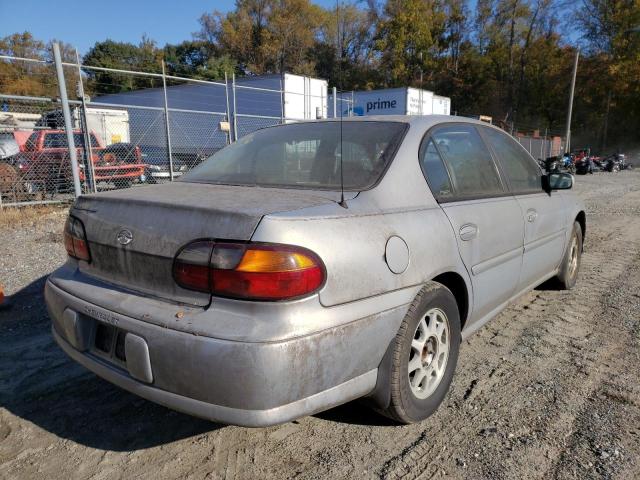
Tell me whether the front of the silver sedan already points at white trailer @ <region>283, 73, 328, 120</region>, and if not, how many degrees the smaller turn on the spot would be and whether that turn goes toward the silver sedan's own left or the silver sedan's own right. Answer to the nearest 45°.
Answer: approximately 45° to the silver sedan's own left

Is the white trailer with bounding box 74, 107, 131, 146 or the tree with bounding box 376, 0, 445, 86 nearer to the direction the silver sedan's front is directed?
the tree

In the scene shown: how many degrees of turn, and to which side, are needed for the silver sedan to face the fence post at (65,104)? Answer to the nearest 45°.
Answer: approximately 90° to its left

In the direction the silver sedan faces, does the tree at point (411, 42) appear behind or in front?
in front

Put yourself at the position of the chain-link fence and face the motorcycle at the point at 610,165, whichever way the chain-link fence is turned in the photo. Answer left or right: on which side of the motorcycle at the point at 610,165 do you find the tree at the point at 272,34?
left

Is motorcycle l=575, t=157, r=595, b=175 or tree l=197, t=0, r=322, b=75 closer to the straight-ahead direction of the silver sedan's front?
the motorcycle

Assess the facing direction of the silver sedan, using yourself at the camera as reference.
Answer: facing away from the viewer and to the right of the viewer

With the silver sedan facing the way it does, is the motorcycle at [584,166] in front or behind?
in front

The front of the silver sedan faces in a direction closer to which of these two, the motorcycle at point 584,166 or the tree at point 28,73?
the motorcycle

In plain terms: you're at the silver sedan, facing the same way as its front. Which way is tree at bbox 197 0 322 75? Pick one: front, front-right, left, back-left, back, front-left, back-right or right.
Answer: front-left

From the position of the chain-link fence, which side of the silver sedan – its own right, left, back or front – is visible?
left

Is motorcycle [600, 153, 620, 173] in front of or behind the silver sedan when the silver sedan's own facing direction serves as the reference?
in front
